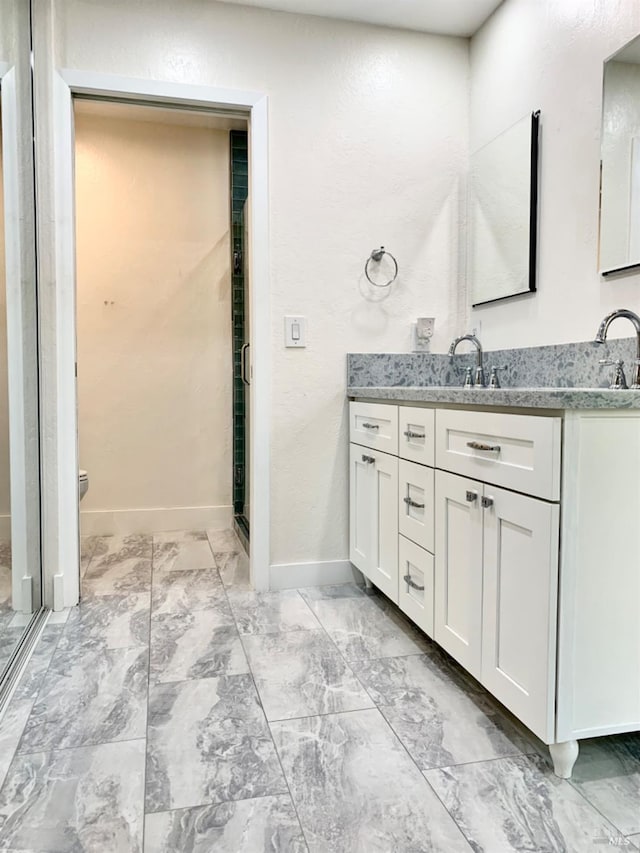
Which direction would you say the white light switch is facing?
toward the camera

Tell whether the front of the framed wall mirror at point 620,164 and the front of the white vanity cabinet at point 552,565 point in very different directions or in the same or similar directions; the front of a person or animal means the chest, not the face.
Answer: same or similar directions

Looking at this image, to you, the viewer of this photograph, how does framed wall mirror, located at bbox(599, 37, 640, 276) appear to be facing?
facing the viewer and to the left of the viewer

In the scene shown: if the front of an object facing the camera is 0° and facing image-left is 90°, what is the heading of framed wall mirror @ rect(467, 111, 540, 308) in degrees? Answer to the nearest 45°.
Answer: approximately 45°

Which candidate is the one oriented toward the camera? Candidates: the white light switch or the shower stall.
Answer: the white light switch

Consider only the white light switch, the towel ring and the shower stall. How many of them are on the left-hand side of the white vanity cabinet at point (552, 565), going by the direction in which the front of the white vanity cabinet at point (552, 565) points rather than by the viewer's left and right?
0

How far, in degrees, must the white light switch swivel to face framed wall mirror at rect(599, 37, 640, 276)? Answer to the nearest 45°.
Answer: approximately 45° to its left

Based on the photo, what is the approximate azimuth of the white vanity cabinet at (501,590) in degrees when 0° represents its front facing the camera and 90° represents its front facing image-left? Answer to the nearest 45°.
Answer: approximately 45°

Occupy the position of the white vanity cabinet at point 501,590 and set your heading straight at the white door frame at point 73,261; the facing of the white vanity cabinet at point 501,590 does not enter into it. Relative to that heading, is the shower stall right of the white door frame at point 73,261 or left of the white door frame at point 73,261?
right

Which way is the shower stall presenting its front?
to the viewer's left

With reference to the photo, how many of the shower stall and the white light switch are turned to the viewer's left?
1

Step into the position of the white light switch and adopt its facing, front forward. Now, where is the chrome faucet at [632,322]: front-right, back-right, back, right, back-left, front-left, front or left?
front-left
